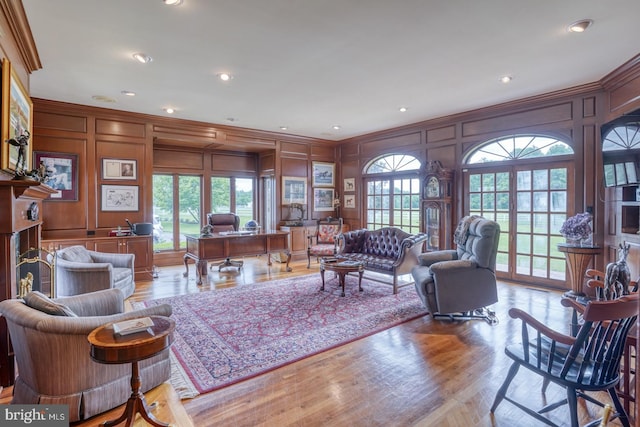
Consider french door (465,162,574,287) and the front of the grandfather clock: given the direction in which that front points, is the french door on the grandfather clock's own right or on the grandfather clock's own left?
on the grandfather clock's own left

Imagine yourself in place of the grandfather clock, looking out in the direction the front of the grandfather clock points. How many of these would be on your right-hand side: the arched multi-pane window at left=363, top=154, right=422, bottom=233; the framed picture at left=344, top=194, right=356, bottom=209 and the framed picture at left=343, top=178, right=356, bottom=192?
3

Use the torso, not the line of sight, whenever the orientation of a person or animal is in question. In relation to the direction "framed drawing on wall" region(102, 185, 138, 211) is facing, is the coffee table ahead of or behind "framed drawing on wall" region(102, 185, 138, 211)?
ahead

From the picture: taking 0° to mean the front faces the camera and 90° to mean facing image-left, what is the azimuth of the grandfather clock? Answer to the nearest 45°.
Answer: approximately 45°

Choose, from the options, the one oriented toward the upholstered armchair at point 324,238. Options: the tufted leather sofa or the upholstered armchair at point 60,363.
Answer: the upholstered armchair at point 60,363

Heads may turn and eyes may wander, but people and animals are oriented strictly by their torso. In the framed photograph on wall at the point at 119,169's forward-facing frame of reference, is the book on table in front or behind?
in front

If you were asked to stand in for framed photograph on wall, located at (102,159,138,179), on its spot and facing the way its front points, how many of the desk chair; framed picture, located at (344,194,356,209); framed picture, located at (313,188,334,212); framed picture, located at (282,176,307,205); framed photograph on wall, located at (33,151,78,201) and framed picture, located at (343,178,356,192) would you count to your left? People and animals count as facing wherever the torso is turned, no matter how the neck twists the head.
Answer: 5

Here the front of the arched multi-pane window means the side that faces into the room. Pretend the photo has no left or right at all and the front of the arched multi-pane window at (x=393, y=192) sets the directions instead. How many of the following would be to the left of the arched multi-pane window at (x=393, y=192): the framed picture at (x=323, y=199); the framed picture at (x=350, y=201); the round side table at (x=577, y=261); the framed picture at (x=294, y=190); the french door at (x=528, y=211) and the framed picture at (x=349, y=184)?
2
